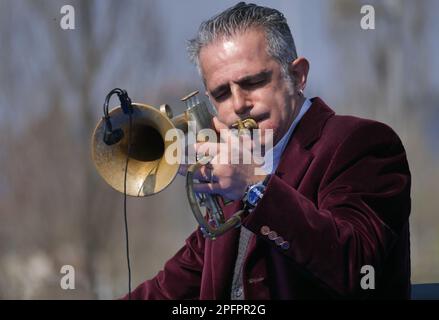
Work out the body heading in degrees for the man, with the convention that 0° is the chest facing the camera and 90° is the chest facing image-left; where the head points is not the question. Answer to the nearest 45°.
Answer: approximately 45°
